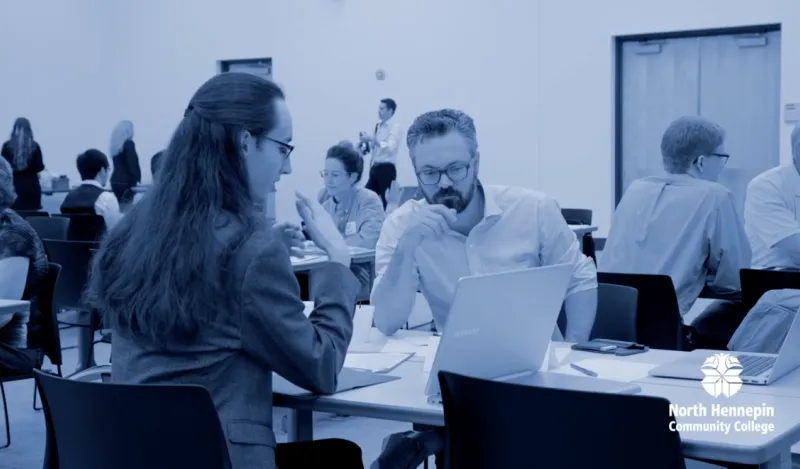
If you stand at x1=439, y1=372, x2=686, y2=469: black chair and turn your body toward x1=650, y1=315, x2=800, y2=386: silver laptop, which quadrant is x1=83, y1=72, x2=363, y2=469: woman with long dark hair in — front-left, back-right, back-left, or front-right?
back-left

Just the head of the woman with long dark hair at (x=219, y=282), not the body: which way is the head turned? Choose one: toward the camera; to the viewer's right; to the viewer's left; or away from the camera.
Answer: to the viewer's right

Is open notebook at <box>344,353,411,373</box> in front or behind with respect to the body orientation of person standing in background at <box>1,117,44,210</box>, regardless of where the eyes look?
behind

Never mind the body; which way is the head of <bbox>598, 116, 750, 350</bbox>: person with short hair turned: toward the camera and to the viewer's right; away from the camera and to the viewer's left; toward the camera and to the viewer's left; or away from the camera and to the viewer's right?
away from the camera and to the viewer's right

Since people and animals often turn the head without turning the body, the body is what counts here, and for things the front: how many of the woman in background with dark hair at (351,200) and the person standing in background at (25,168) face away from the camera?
1

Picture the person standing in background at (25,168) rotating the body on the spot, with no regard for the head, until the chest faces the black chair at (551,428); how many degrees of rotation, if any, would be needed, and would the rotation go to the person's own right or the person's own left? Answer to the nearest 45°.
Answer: approximately 180°

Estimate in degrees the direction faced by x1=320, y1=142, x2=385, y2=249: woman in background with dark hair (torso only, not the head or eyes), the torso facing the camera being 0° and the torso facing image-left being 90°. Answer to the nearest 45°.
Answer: approximately 45°

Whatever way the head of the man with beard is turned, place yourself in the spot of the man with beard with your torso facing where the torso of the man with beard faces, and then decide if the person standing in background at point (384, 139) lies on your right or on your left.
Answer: on your right

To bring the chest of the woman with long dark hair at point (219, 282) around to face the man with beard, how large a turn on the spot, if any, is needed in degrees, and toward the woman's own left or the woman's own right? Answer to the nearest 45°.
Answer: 0° — they already face them

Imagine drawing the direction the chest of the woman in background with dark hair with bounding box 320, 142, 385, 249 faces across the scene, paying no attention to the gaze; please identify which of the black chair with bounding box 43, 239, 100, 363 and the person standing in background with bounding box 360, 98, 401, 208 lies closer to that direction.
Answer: the black chair

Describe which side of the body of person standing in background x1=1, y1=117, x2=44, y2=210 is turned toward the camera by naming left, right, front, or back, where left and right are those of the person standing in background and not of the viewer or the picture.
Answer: back
